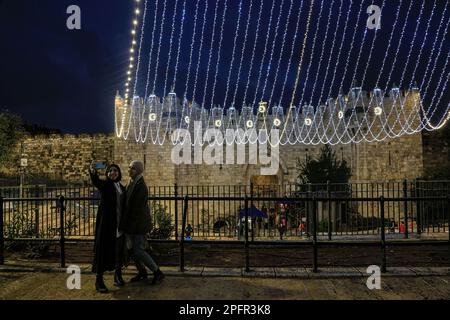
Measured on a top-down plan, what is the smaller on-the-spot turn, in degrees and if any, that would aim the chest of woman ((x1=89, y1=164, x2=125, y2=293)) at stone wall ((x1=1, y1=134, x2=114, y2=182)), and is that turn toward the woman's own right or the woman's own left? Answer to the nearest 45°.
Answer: approximately 135° to the woman's own left
